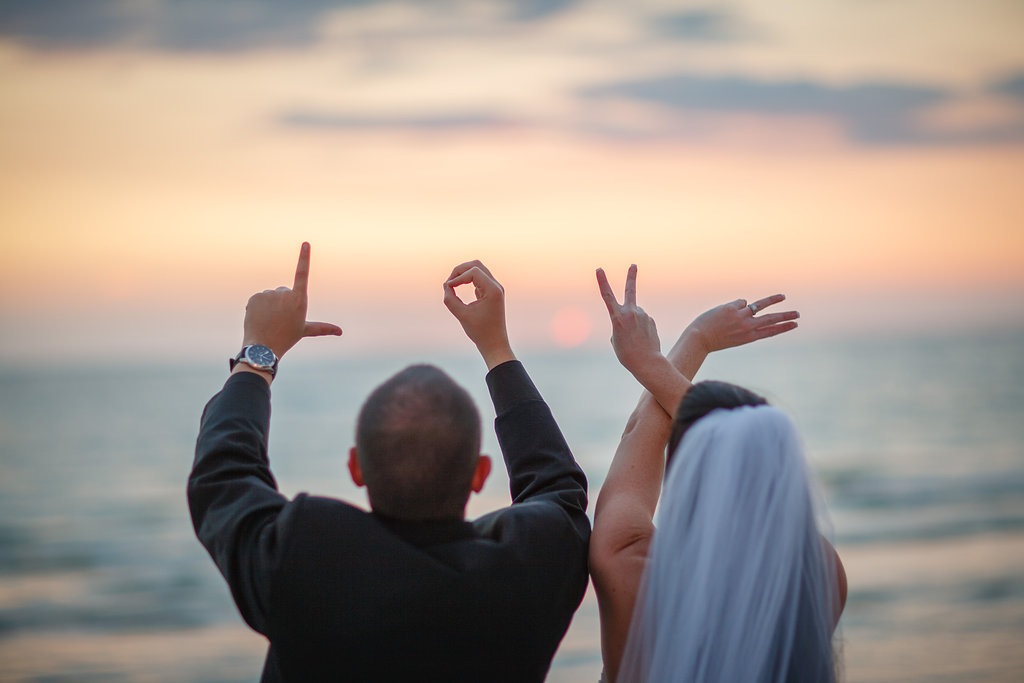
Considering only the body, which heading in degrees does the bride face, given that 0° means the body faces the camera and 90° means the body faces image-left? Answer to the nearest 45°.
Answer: approximately 180°

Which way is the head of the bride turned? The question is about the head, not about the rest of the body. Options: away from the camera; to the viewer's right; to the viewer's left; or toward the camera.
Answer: away from the camera

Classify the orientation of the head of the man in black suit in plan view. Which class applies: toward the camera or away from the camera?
away from the camera

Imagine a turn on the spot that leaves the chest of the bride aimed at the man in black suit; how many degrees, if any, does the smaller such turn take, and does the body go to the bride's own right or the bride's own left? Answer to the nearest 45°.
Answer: approximately 135° to the bride's own left

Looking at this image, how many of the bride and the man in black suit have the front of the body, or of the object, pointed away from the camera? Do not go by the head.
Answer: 2

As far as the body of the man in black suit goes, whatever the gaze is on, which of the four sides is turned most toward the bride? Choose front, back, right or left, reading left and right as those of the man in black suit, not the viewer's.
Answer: right

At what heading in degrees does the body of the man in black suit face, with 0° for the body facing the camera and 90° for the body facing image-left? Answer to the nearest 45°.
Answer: approximately 180°
